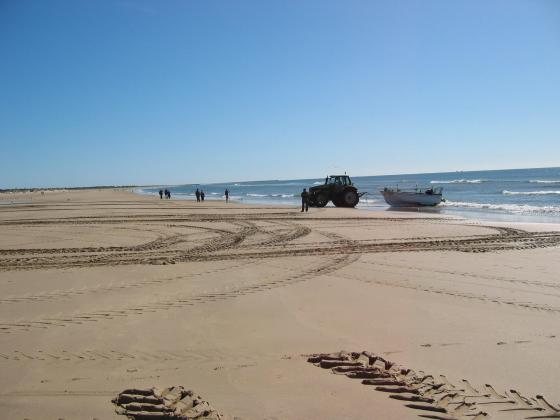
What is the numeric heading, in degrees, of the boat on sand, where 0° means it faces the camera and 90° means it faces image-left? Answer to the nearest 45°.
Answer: approximately 90°
